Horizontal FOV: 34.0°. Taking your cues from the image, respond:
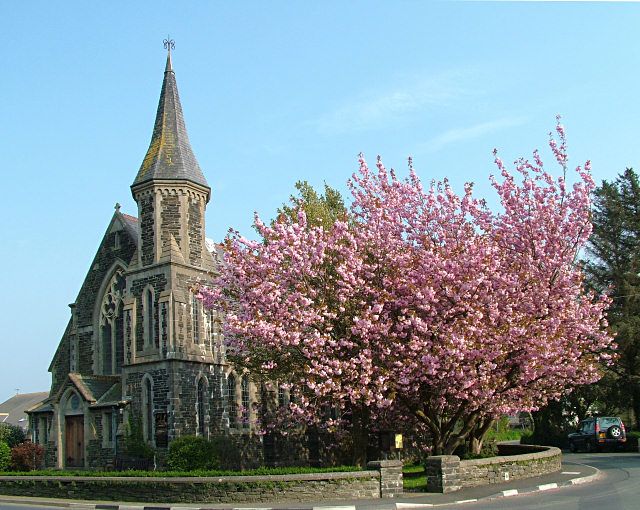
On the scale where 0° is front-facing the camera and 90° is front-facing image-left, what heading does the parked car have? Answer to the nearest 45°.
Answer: approximately 135°

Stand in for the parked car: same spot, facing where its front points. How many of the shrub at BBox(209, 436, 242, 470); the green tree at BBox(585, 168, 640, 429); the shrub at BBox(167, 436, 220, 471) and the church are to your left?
3

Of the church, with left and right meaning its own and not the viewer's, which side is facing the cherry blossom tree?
left

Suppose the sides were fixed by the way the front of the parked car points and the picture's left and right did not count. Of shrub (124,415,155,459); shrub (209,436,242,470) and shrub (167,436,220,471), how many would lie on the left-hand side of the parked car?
3

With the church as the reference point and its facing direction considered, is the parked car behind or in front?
behind

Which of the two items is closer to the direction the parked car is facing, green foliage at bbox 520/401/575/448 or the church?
the green foliage

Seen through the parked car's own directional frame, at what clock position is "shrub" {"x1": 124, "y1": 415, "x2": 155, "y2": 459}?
The shrub is roughly at 9 o'clock from the parked car.

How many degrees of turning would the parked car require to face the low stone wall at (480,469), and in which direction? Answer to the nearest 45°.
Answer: approximately 135° to its left

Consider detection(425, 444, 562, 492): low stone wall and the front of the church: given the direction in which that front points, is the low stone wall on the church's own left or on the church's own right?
on the church's own left

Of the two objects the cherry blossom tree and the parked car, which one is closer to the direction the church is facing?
the cherry blossom tree
